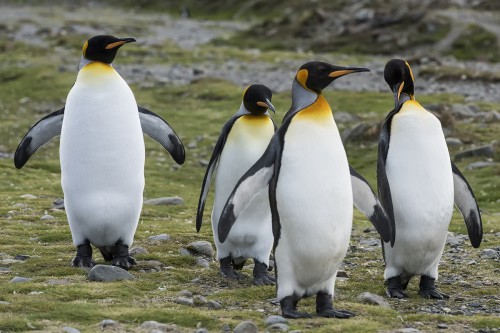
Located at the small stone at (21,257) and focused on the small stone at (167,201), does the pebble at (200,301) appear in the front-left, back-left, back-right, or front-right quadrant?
back-right

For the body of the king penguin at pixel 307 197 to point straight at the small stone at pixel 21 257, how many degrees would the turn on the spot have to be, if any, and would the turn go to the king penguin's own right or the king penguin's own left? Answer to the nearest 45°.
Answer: approximately 180°

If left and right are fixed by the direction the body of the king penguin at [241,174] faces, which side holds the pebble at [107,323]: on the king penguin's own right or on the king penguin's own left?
on the king penguin's own right

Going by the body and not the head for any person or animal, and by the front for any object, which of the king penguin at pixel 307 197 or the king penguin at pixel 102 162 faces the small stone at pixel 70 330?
the king penguin at pixel 102 162

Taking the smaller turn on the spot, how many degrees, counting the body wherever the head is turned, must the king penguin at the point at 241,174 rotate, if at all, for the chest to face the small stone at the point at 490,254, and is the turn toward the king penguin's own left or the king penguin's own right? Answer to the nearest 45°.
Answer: approximately 45° to the king penguin's own left

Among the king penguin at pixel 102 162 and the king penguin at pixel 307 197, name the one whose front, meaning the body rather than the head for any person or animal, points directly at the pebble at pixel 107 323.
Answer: the king penguin at pixel 102 162

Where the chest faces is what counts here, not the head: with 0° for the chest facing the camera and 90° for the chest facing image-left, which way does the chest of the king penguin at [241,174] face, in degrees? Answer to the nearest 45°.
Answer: approximately 315°

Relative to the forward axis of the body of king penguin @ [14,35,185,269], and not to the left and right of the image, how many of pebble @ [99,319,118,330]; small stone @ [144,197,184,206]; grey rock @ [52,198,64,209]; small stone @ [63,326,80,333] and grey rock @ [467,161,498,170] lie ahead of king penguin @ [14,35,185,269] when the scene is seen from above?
2

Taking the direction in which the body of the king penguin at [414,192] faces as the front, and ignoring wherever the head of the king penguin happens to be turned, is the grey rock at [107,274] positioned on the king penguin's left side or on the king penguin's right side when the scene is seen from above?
on the king penguin's right side

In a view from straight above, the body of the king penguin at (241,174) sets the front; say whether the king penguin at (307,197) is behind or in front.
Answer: in front

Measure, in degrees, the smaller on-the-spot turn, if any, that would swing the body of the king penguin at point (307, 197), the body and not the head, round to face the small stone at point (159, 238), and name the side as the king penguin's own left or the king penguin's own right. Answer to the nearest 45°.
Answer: approximately 180°
